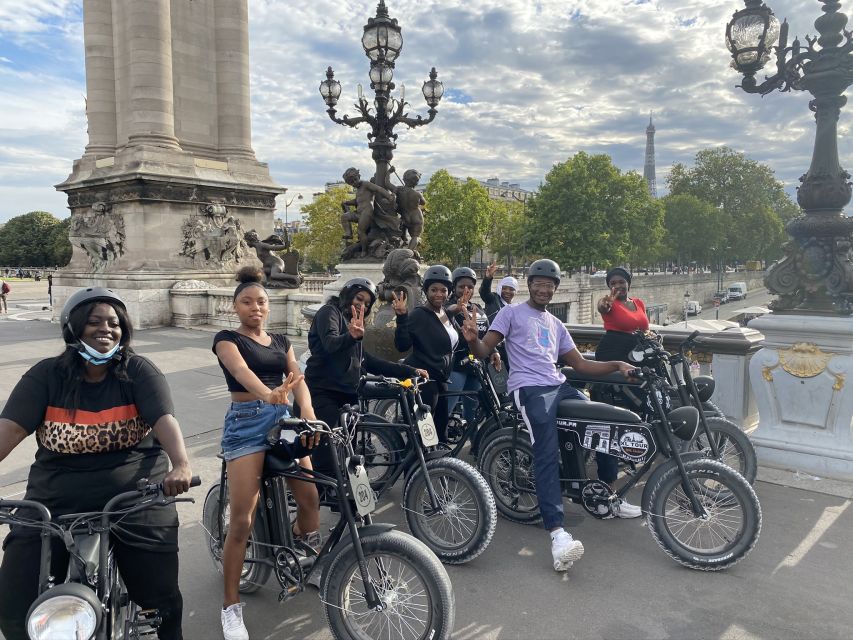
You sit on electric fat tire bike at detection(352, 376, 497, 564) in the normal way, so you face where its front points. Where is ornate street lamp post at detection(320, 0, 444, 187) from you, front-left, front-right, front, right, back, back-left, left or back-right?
back-left

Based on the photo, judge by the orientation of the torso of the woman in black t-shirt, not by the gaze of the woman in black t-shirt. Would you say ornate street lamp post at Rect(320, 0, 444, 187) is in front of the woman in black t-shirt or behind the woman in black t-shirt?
behind

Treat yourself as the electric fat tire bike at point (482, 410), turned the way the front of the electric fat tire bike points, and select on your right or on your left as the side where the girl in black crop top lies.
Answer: on your right

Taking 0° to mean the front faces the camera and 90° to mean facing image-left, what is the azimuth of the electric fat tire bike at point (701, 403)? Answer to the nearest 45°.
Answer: approximately 315°

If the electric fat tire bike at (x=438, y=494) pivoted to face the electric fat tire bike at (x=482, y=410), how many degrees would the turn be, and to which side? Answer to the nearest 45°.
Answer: approximately 135° to its left

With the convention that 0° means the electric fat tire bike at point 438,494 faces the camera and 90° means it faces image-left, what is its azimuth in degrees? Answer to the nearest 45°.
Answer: approximately 315°

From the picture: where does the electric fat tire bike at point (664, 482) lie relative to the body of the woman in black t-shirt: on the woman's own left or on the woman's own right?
on the woman's own left

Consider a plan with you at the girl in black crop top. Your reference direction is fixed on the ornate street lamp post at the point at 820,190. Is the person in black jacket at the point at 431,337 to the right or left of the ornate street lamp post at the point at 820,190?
left

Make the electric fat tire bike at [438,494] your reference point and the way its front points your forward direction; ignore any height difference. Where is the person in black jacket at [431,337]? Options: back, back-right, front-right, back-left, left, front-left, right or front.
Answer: back-left

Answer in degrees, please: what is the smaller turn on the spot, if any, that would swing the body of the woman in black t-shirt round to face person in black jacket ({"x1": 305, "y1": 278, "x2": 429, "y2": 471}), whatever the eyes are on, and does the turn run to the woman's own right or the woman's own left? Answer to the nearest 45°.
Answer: approximately 135° to the woman's own left

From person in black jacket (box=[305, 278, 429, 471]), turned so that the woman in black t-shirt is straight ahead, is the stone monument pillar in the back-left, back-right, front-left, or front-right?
back-right
